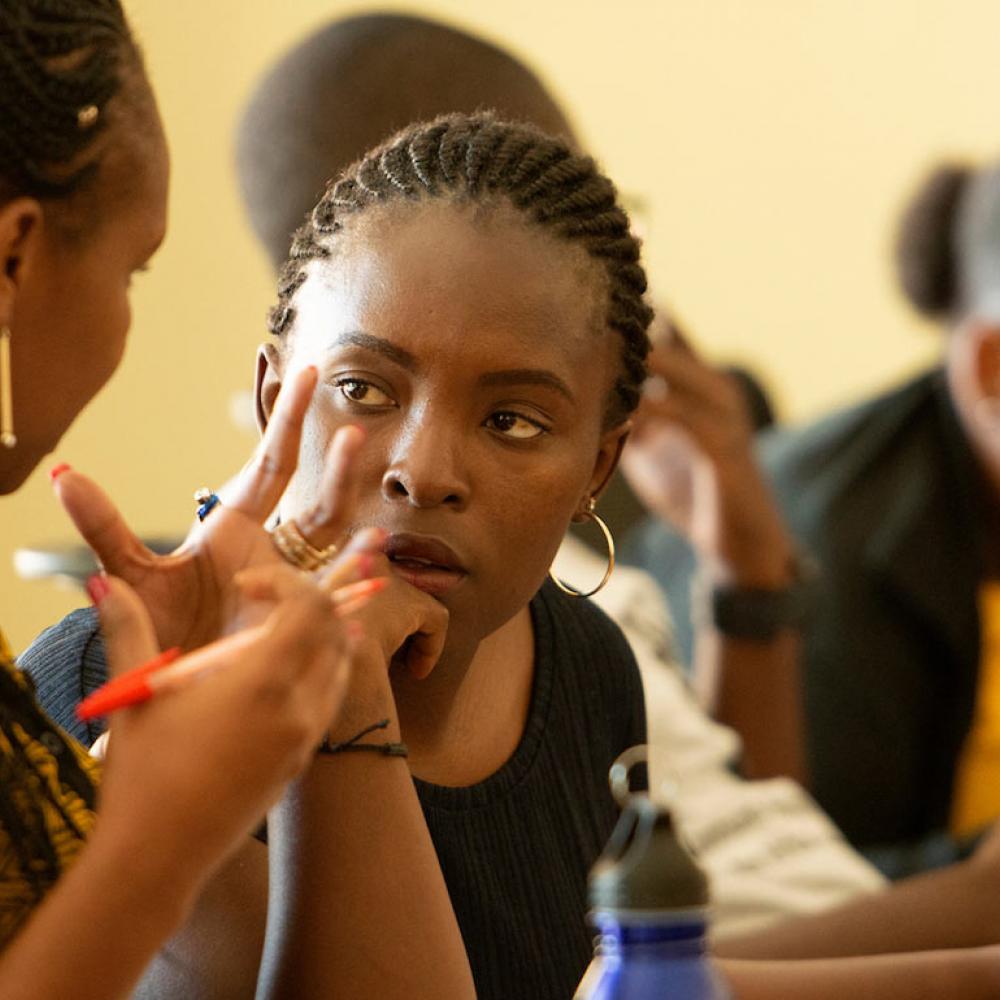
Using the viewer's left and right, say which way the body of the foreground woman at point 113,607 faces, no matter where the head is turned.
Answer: facing away from the viewer and to the right of the viewer

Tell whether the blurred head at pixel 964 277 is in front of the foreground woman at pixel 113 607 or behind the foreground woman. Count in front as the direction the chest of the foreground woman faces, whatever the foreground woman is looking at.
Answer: in front

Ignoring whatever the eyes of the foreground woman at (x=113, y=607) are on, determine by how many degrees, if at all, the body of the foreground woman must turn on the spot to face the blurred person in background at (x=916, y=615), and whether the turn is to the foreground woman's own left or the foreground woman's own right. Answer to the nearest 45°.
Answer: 0° — they already face them

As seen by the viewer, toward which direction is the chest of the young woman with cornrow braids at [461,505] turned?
toward the camera

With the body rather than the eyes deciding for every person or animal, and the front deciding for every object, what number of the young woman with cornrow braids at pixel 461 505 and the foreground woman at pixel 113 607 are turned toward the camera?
1
